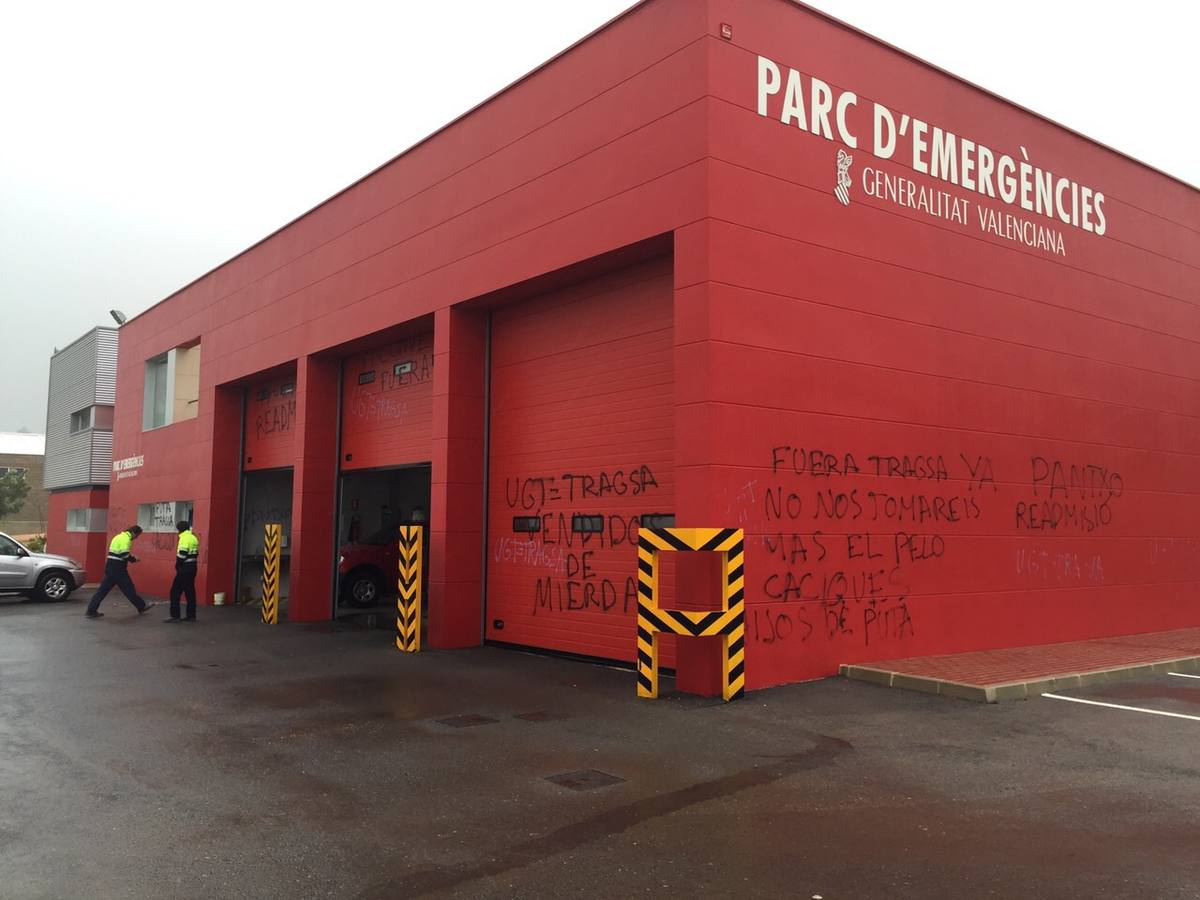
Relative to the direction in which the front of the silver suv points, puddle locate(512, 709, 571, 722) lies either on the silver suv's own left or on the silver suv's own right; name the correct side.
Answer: on the silver suv's own right

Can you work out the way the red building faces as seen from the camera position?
facing the viewer and to the left of the viewer

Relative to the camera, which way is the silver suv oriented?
to the viewer's right

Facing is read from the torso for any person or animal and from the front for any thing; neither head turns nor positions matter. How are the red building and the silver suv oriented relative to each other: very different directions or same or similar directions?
very different directions

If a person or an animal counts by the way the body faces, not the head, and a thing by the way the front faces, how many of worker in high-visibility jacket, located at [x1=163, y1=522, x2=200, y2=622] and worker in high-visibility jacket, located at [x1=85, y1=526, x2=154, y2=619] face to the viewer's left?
1

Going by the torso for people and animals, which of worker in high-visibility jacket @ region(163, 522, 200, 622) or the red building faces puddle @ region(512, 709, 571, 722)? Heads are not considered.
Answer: the red building

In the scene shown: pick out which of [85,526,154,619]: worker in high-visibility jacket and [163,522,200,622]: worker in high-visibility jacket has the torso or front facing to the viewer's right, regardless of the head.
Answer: [85,526,154,619]: worker in high-visibility jacket

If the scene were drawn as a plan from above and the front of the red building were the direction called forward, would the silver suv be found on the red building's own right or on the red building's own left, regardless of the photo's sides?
on the red building's own right

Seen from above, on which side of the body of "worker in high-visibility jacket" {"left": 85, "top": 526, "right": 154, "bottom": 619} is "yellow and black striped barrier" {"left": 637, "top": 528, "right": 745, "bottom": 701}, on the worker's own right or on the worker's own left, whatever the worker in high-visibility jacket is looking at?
on the worker's own right

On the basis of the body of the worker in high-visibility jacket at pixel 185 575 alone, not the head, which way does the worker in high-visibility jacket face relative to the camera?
to the viewer's left
